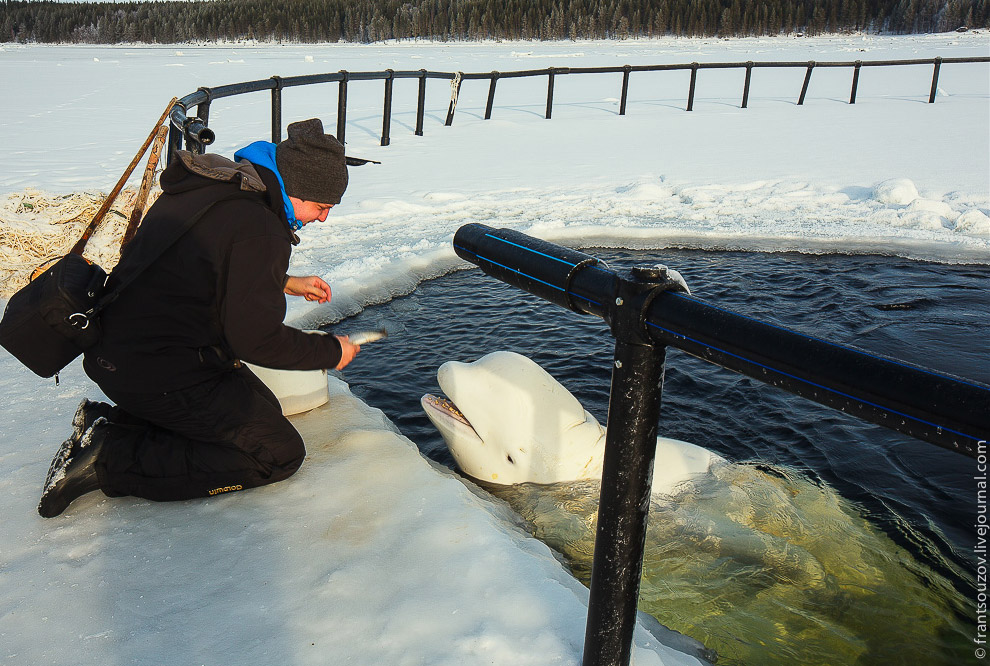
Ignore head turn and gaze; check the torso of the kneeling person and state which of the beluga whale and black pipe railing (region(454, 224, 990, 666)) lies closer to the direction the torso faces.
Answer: the beluga whale

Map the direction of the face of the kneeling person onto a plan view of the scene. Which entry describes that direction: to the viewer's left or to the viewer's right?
to the viewer's right

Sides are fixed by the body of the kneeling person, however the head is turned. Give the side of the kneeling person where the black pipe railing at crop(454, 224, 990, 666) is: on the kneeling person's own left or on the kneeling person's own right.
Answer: on the kneeling person's own right

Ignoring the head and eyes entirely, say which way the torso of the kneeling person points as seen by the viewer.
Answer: to the viewer's right

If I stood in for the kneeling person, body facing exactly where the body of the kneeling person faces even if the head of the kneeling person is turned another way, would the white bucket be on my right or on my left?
on my left

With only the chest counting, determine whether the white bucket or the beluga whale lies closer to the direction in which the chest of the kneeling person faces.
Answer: the beluga whale
